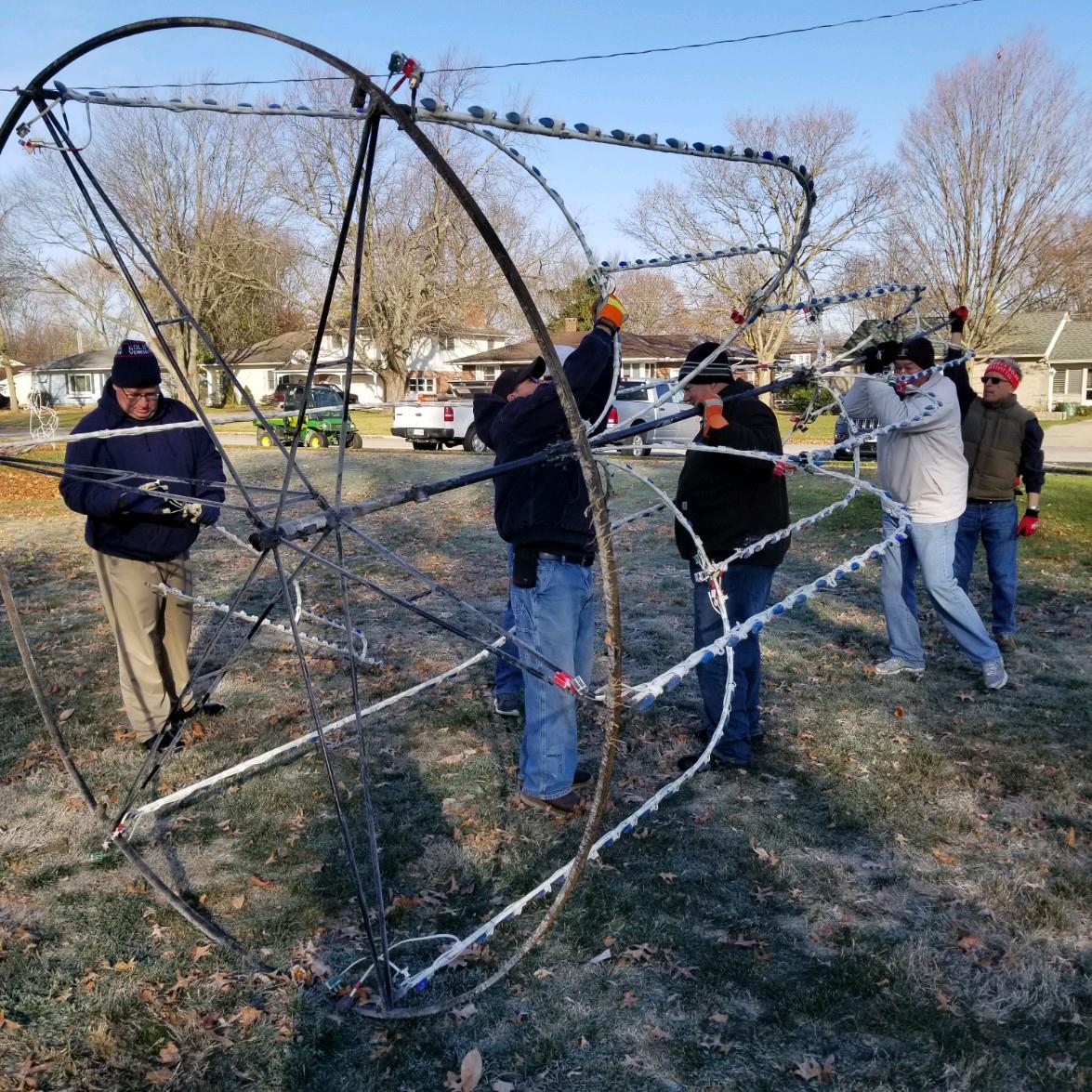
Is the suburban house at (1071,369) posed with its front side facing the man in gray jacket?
yes

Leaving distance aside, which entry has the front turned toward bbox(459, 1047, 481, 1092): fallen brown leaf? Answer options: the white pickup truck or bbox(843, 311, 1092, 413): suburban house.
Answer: the suburban house

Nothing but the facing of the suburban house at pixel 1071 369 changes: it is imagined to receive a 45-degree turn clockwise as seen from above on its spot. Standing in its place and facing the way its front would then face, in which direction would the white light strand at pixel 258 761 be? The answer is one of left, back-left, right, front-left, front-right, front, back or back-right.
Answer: front-left

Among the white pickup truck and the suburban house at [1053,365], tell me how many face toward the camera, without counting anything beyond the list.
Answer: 1

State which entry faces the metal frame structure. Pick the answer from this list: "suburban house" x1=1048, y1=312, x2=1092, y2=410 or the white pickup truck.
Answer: the suburban house

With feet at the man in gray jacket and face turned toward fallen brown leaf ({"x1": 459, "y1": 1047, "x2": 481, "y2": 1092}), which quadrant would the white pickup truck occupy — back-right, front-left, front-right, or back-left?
back-right

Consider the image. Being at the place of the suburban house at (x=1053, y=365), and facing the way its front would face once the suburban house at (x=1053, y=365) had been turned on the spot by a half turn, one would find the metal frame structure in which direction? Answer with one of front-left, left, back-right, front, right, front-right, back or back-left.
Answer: back

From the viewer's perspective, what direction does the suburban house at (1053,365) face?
toward the camera

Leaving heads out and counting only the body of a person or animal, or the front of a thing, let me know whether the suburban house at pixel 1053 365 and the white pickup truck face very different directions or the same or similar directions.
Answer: very different directions

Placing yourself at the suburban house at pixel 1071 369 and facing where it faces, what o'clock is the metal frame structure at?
The metal frame structure is roughly at 12 o'clock from the suburban house.
